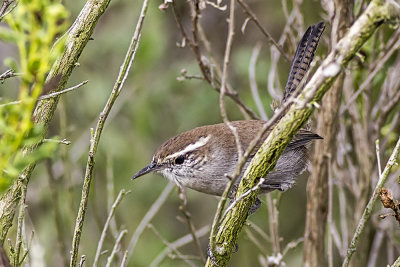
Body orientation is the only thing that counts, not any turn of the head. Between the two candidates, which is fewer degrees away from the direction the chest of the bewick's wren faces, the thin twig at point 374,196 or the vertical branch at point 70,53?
the vertical branch

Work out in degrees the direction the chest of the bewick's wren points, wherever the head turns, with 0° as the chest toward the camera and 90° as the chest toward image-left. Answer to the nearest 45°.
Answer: approximately 90°

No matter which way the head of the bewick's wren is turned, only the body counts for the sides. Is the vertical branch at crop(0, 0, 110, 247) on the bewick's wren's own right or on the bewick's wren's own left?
on the bewick's wren's own left
